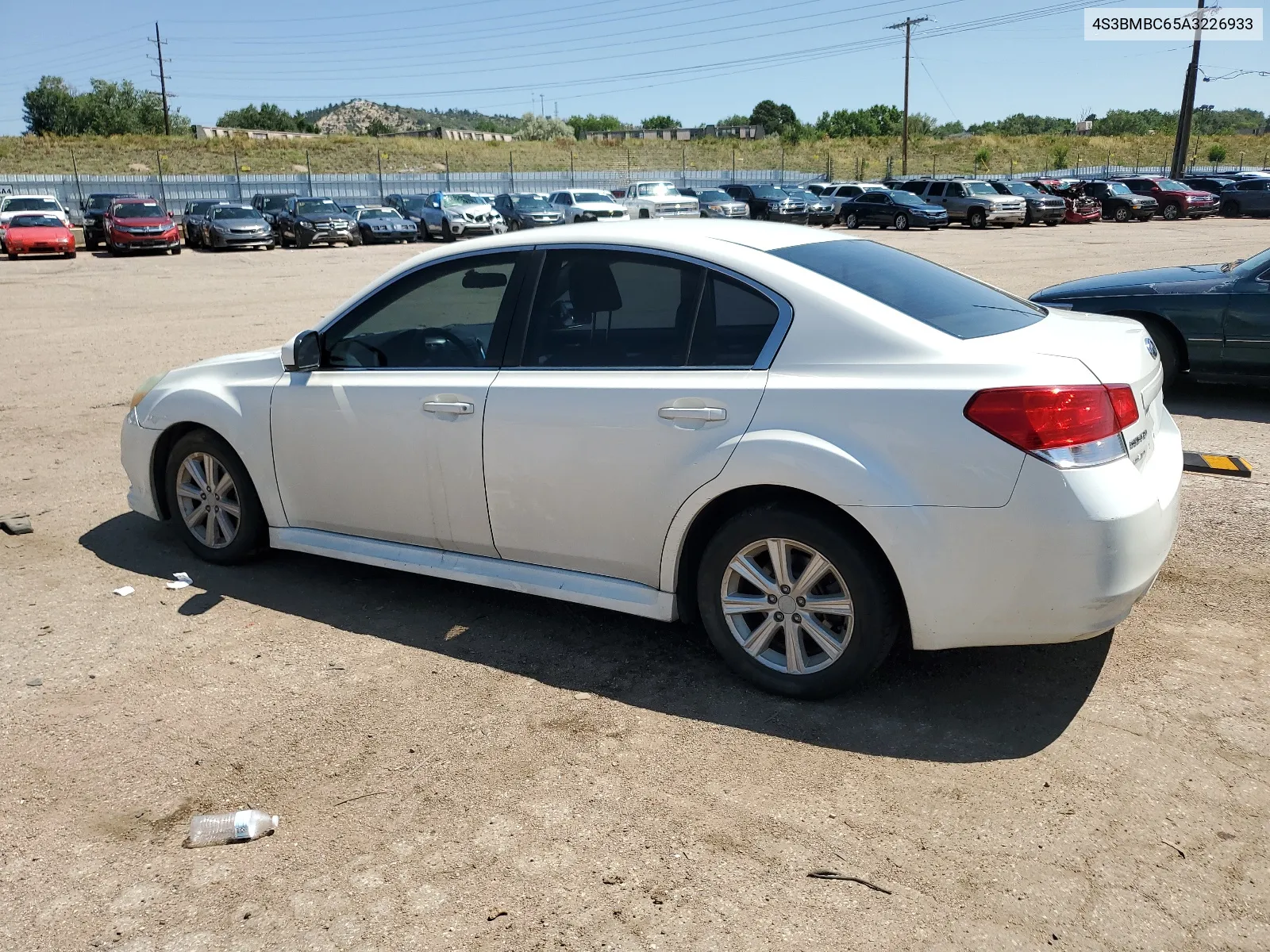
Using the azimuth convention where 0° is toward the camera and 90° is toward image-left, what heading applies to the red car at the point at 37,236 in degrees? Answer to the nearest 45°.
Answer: approximately 0°

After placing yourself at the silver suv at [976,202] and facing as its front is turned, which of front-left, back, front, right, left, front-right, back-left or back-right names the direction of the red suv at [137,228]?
right

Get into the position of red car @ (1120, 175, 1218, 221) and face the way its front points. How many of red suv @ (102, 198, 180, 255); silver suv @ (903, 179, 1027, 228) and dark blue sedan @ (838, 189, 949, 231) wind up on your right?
3

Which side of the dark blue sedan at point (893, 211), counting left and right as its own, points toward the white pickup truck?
right

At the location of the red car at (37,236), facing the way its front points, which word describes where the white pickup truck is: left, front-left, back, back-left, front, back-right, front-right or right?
left

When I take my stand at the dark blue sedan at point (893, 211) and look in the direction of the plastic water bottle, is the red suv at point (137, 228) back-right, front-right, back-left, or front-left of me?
front-right

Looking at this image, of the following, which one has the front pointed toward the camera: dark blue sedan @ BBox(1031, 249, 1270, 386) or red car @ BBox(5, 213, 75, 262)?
the red car

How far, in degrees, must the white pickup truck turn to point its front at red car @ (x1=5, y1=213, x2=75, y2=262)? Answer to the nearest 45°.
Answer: approximately 90° to its right

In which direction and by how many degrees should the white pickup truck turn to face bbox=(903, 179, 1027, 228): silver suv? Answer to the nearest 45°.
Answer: approximately 45° to its left

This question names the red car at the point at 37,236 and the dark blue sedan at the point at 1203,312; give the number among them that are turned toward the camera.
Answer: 1

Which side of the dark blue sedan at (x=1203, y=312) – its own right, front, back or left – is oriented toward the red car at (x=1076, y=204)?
right

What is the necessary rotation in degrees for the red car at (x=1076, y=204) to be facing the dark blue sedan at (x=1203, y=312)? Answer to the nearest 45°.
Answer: approximately 45° to its right

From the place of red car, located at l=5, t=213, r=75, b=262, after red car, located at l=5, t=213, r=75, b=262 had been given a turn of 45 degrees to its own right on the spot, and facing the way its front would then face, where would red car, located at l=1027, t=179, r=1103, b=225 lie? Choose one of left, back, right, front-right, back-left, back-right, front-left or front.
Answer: back-left

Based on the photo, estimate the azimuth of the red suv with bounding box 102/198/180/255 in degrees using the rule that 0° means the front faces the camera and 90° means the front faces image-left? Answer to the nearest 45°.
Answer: approximately 0°

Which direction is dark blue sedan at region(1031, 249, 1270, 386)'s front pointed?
to the viewer's left

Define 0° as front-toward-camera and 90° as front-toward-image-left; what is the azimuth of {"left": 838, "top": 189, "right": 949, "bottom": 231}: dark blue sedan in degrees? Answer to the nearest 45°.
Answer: approximately 315°

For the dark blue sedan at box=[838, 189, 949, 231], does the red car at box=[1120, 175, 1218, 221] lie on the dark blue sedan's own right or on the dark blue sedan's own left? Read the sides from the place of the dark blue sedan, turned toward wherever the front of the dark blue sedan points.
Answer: on the dark blue sedan's own left

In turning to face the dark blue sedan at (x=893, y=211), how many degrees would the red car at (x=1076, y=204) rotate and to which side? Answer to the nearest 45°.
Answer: approximately 90° to its right

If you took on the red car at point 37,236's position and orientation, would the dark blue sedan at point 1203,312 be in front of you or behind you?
in front
